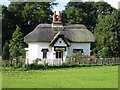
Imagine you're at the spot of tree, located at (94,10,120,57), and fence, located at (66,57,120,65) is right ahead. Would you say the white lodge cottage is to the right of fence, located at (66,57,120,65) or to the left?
right

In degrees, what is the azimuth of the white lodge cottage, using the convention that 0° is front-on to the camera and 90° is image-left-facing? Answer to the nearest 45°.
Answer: approximately 0°

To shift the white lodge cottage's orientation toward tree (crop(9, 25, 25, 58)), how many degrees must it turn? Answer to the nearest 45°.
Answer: approximately 135° to its right

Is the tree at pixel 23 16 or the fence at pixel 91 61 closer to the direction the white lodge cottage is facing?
the fence

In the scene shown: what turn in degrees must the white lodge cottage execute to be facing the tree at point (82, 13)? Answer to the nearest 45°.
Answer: approximately 180°

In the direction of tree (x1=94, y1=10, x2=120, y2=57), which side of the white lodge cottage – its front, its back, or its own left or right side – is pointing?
left

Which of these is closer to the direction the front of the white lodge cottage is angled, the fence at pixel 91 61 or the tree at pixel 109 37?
the fence

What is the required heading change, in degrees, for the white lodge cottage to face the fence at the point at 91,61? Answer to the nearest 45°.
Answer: approximately 45° to its left
